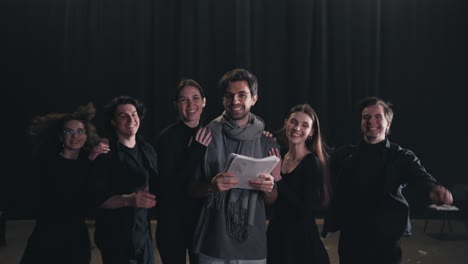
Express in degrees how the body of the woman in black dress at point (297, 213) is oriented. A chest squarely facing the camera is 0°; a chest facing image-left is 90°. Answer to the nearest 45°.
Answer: approximately 45°

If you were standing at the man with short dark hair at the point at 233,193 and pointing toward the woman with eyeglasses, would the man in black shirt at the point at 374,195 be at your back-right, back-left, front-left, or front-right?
back-right

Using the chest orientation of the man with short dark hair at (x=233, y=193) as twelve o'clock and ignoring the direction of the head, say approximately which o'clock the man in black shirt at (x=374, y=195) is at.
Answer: The man in black shirt is roughly at 8 o'clock from the man with short dark hair.

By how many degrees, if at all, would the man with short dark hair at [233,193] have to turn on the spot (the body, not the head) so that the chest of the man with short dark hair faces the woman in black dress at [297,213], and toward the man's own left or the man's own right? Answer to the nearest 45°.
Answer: approximately 135° to the man's own left

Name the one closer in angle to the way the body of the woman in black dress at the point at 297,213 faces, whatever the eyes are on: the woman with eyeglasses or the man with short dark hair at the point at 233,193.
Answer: the man with short dark hair

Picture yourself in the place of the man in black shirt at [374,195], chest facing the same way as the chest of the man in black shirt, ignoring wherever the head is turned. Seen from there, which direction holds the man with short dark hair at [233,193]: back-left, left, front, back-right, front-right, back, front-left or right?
front-right

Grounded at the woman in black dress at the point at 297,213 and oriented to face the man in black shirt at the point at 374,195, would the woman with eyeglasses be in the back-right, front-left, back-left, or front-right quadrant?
back-left
